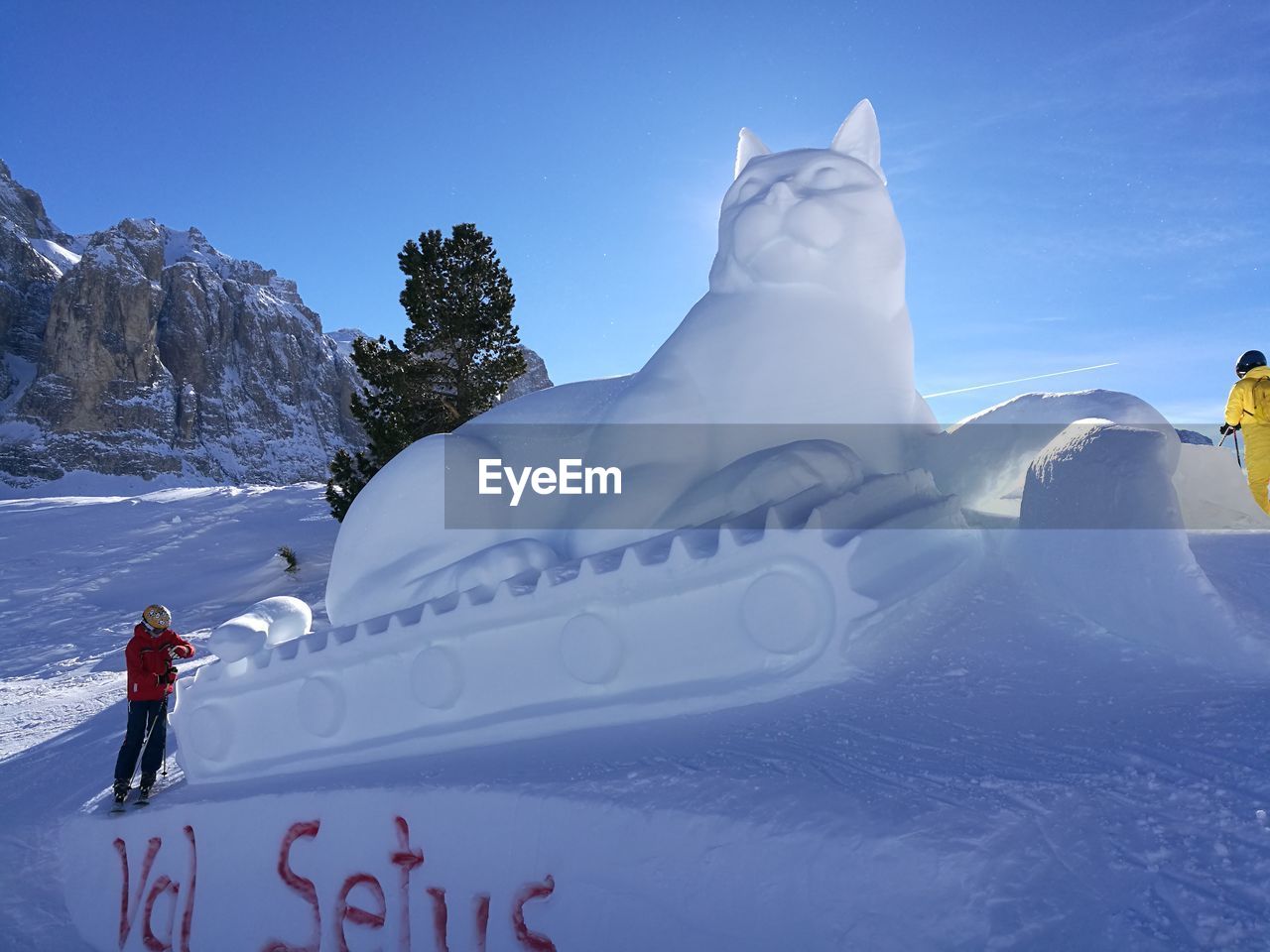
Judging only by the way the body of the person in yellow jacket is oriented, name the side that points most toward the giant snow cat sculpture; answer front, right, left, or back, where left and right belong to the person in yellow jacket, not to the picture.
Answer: left

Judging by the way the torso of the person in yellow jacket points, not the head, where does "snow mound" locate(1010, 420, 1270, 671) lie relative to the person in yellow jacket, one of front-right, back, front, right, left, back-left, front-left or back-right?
back-left

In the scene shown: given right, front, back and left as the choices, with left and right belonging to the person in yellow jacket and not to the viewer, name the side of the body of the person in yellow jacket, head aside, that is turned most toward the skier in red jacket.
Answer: left

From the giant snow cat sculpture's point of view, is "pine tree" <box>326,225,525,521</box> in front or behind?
behind

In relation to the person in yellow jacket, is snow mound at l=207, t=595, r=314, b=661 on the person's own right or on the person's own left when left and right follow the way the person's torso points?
on the person's own left

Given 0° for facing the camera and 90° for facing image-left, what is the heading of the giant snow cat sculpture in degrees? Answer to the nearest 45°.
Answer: approximately 315°
